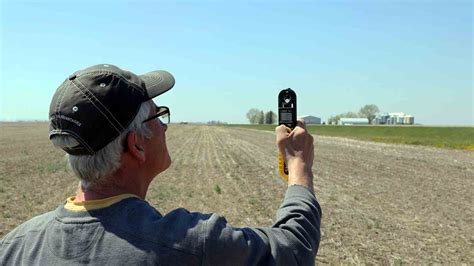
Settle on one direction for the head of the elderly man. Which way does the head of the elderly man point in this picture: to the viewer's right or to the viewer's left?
to the viewer's right

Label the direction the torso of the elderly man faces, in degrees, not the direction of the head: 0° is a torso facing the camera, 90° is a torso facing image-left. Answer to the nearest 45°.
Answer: approximately 225°
